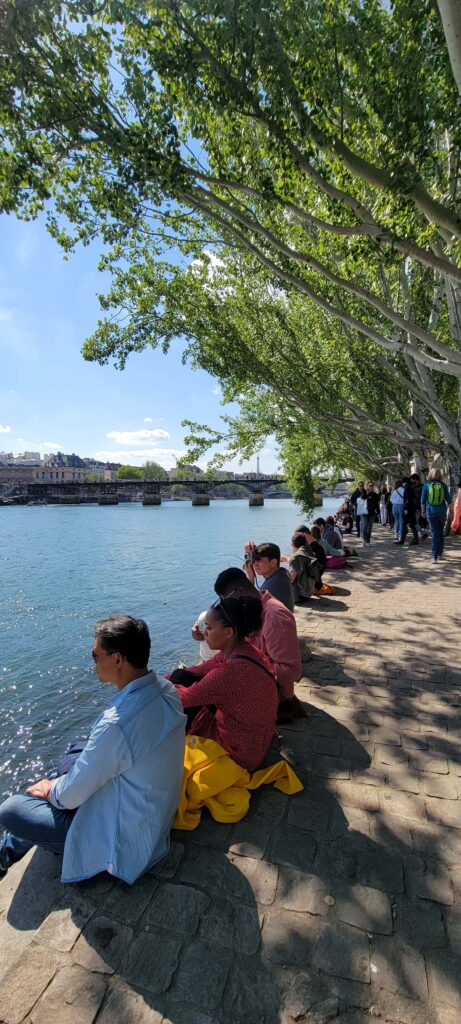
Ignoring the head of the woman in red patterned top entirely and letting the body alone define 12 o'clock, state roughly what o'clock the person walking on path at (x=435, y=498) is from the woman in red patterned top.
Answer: The person walking on path is roughly at 4 o'clock from the woman in red patterned top.

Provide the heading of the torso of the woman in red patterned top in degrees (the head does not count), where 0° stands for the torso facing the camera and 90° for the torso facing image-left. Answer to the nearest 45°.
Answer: approximately 90°

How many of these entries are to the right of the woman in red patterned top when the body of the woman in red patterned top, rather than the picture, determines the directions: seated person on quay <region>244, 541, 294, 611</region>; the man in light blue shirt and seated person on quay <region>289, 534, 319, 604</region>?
2

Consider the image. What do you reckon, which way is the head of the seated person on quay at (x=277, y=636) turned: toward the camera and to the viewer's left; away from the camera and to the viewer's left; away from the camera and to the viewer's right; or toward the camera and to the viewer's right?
away from the camera and to the viewer's left

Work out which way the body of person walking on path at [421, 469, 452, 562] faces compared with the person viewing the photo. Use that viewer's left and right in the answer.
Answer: facing away from the viewer

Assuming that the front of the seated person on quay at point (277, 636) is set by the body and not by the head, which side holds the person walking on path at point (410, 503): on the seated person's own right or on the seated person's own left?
on the seated person's own right

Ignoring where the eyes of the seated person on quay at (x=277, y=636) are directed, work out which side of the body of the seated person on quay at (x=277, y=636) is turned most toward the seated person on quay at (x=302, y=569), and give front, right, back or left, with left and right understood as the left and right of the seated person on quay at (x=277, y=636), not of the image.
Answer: right

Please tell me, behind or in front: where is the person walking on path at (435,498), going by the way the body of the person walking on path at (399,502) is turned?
behind

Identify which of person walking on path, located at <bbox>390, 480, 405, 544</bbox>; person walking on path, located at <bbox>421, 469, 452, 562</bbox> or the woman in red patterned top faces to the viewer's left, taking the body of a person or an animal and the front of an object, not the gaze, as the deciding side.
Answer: the woman in red patterned top

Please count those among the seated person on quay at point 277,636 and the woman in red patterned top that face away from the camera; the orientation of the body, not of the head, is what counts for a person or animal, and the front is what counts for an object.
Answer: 0

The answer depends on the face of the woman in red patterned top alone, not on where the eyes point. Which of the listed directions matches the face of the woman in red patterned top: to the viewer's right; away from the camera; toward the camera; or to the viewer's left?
to the viewer's left

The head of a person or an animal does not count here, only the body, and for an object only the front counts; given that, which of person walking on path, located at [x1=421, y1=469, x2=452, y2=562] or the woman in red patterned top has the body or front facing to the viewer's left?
the woman in red patterned top

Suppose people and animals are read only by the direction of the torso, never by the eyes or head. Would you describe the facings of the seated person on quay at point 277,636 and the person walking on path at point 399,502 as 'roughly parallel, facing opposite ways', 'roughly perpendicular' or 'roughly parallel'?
roughly perpendicular
